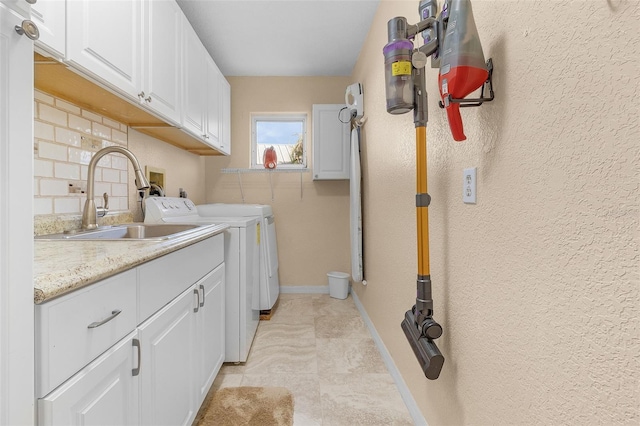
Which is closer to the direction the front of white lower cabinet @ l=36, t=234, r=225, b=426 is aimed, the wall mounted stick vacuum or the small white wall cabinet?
the wall mounted stick vacuum

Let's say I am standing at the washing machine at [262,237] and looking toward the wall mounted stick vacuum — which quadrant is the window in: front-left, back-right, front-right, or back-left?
back-left

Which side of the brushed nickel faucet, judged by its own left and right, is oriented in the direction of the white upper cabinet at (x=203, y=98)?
left

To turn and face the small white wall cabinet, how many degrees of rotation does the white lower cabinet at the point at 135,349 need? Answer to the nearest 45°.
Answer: approximately 90° to its left

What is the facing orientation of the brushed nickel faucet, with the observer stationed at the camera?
facing the viewer and to the right of the viewer

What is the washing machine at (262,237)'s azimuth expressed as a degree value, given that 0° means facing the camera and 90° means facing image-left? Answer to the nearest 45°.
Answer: approximately 270°

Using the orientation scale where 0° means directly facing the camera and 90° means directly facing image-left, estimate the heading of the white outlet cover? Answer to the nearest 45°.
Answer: approximately 45°

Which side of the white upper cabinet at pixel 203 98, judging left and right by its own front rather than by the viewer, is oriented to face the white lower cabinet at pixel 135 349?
right

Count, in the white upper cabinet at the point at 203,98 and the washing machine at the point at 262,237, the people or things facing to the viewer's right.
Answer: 2

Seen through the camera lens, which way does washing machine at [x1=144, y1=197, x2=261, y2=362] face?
facing to the right of the viewer
